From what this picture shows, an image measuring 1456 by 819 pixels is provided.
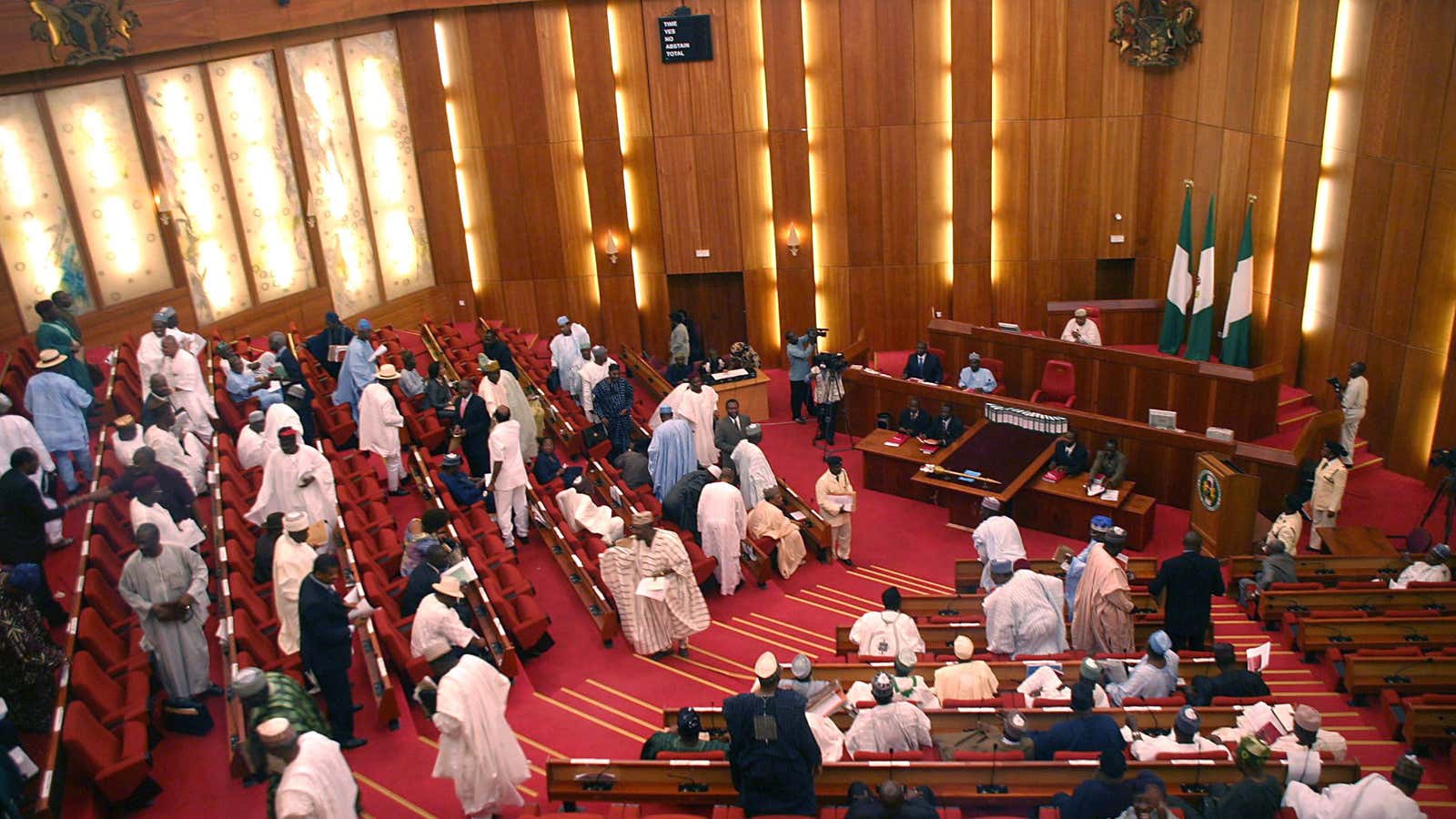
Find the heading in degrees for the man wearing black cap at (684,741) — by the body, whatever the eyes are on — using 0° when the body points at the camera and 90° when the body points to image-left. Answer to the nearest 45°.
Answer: approximately 180°

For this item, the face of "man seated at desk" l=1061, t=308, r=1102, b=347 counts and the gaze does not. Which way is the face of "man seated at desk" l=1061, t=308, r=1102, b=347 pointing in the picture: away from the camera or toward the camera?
toward the camera

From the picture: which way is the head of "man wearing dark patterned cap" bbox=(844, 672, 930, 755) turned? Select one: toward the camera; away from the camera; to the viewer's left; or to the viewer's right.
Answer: away from the camera

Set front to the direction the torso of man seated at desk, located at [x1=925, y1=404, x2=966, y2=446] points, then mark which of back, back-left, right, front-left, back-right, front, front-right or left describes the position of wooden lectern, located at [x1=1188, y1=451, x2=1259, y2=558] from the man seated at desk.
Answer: left

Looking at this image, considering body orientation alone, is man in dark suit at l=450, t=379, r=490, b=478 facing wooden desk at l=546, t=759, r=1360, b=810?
no

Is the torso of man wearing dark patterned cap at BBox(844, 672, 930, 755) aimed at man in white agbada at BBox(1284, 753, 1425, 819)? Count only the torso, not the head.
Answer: no

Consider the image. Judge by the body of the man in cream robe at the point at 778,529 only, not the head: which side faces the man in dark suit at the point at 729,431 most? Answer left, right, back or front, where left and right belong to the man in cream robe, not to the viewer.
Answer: left

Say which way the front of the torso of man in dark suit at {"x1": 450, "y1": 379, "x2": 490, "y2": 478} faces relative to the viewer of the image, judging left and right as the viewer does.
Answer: facing the viewer and to the left of the viewer

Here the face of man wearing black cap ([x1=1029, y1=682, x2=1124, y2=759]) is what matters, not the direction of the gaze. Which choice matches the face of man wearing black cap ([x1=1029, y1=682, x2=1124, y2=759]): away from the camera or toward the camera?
away from the camera

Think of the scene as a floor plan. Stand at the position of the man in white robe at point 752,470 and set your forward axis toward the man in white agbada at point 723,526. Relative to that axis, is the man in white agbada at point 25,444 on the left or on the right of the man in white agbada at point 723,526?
right

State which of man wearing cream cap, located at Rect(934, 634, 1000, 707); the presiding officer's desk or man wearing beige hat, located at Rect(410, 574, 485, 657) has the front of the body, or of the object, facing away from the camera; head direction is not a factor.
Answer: man wearing cream cap, located at Rect(934, 634, 1000, 707)

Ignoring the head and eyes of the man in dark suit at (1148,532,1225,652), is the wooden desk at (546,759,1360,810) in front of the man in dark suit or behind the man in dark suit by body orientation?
behind

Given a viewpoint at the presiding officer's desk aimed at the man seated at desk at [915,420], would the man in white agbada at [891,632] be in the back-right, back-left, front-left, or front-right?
front-left

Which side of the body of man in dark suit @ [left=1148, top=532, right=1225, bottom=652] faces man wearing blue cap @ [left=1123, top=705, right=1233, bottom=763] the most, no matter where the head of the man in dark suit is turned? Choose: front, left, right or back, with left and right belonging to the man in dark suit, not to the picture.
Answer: back

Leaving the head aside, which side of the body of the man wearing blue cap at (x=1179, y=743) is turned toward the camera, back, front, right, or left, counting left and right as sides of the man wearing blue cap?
back

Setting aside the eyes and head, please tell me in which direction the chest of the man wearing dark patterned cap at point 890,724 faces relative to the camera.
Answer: away from the camera

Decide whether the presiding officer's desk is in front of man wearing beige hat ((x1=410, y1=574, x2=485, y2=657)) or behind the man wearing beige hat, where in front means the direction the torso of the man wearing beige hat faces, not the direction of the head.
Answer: in front

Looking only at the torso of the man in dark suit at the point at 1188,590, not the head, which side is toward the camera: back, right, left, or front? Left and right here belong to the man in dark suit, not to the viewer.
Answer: back
